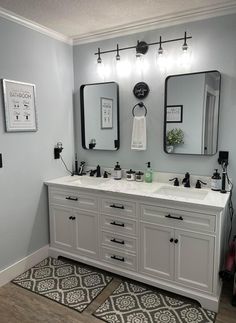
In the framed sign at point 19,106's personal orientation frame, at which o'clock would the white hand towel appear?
The white hand towel is roughly at 11 o'clock from the framed sign.

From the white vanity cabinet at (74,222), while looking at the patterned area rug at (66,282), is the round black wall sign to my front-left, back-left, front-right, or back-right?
back-left

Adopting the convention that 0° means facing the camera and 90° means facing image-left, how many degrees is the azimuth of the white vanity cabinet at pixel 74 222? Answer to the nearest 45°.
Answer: approximately 45°

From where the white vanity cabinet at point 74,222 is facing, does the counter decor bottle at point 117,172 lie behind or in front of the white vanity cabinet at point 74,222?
behind
